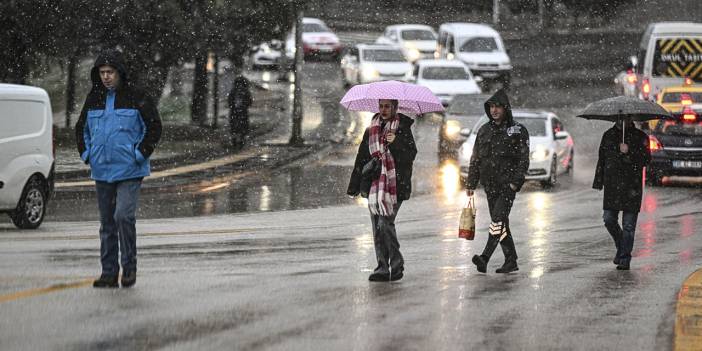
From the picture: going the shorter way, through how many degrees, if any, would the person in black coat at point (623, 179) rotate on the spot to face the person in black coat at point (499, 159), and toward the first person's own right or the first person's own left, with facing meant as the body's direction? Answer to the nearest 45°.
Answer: approximately 45° to the first person's own right

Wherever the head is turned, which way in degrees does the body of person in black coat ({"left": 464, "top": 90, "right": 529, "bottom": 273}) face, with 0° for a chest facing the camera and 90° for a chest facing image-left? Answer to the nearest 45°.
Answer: approximately 45°

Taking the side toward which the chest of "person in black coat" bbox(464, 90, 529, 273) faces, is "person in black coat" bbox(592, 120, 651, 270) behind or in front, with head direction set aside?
behind

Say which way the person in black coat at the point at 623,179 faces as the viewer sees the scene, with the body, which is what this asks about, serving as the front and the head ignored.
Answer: toward the camera

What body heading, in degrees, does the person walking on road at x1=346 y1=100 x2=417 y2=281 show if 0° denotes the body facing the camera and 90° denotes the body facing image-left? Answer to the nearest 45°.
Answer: approximately 45°

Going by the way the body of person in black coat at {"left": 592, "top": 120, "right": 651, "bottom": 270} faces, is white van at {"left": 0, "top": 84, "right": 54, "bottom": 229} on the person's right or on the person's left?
on the person's right

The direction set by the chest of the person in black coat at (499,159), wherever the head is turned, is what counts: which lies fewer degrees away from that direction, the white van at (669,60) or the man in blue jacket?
the man in blue jacket

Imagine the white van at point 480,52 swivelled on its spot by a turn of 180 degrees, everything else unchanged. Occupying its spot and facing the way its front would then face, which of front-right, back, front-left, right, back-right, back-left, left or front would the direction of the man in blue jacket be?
back-left

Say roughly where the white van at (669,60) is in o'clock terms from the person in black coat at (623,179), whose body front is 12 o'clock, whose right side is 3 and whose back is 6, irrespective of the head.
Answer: The white van is roughly at 6 o'clock from the person in black coat.

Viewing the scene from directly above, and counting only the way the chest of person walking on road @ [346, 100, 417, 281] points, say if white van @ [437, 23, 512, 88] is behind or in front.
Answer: behind

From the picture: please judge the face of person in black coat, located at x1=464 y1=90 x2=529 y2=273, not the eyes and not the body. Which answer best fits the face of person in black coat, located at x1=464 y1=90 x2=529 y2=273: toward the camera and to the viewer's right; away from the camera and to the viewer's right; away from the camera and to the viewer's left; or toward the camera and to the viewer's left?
toward the camera and to the viewer's left
